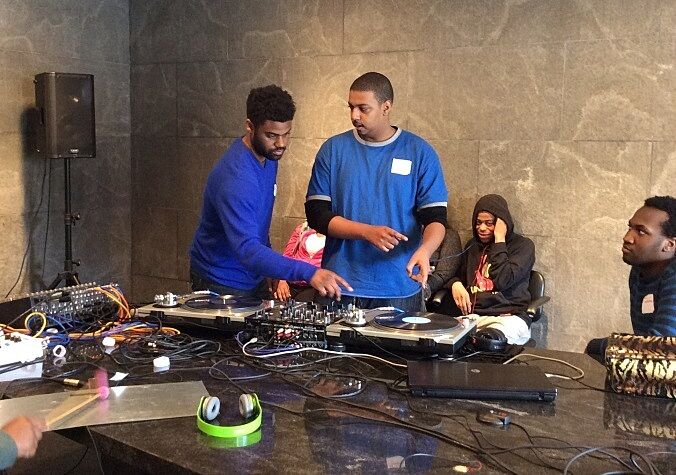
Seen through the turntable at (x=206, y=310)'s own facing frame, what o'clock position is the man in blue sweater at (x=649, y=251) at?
The man in blue sweater is roughly at 3 o'clock from the turntable.

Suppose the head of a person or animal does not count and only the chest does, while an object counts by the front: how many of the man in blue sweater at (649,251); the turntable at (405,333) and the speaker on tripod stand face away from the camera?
1

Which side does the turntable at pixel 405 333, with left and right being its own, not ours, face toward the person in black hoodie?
front

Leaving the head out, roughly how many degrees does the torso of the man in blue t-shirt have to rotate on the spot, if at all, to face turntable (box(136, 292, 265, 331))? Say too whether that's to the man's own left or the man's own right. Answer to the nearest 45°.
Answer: approximately 45° to the man's own right

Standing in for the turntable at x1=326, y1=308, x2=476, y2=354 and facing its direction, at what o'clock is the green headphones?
The green headphones is roughly at 7 o'clock from the turntable.

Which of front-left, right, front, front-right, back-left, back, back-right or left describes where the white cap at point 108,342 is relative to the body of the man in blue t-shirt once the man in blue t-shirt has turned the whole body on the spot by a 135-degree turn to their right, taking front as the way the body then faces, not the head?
left

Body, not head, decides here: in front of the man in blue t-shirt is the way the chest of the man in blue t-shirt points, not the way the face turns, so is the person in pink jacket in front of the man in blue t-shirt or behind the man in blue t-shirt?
behind

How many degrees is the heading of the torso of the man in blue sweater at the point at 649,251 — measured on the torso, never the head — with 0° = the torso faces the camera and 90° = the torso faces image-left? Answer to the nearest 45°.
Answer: approximately 45°

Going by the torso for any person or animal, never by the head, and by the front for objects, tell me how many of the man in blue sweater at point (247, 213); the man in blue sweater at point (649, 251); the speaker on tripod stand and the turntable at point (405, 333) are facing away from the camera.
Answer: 1

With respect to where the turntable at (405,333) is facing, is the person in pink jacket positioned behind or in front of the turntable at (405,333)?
in front

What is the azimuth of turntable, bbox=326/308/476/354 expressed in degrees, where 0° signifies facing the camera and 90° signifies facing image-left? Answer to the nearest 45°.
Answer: approximately 180°

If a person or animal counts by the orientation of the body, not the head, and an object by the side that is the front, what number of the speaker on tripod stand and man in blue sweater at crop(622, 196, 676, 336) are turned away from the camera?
0
